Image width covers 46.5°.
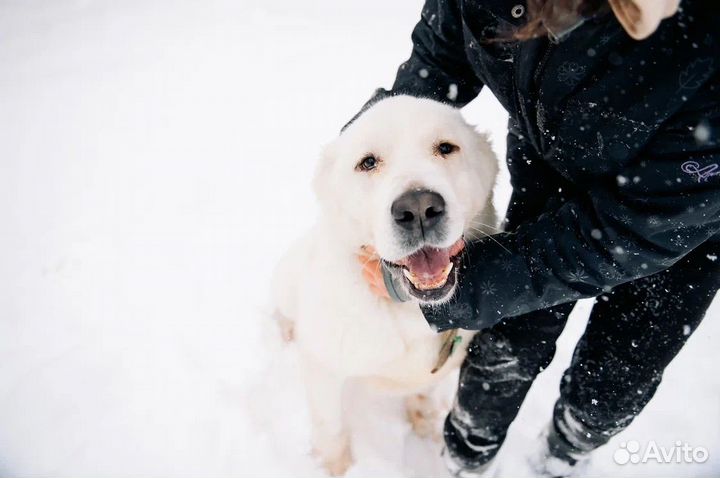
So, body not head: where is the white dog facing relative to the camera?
toward the camera

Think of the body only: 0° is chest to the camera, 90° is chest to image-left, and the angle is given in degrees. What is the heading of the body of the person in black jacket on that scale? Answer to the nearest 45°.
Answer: approximately 45°

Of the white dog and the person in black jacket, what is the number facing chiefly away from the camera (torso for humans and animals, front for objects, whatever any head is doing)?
0
